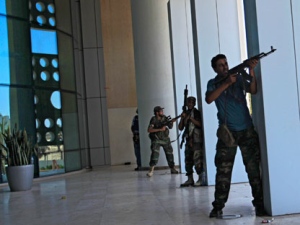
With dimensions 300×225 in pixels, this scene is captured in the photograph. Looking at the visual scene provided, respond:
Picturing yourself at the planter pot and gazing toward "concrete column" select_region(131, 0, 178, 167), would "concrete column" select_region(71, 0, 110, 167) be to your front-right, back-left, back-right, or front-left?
front-left

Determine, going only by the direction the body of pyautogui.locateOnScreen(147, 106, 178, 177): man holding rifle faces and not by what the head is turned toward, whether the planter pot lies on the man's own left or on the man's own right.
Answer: on the man's own right

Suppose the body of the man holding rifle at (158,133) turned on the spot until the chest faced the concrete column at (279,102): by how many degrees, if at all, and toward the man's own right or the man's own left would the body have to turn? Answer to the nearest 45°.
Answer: approximately 45° to the man's own right

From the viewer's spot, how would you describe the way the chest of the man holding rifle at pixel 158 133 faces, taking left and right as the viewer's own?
facing the viewer and to the right of the viewer

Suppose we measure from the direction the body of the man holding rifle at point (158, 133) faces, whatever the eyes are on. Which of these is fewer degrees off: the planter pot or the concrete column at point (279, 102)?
the concrete column

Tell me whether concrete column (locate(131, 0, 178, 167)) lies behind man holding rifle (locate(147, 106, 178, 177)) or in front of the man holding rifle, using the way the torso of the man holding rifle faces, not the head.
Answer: behind

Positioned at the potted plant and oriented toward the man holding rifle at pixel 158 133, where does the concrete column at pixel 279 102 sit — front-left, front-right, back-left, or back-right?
front-right

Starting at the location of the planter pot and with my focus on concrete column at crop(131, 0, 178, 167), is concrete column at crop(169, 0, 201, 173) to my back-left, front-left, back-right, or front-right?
front-right

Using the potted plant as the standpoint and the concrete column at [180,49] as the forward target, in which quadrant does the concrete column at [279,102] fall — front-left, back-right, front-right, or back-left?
front-right
